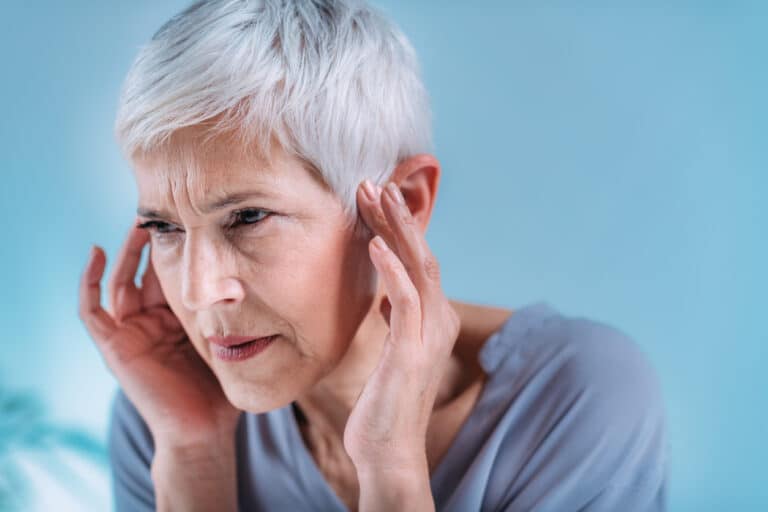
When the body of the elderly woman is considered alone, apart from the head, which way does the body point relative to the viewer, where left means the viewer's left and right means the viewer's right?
facing the viewer and to the left of the viewer

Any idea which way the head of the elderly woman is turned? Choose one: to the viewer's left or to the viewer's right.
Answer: to the viewer's left
